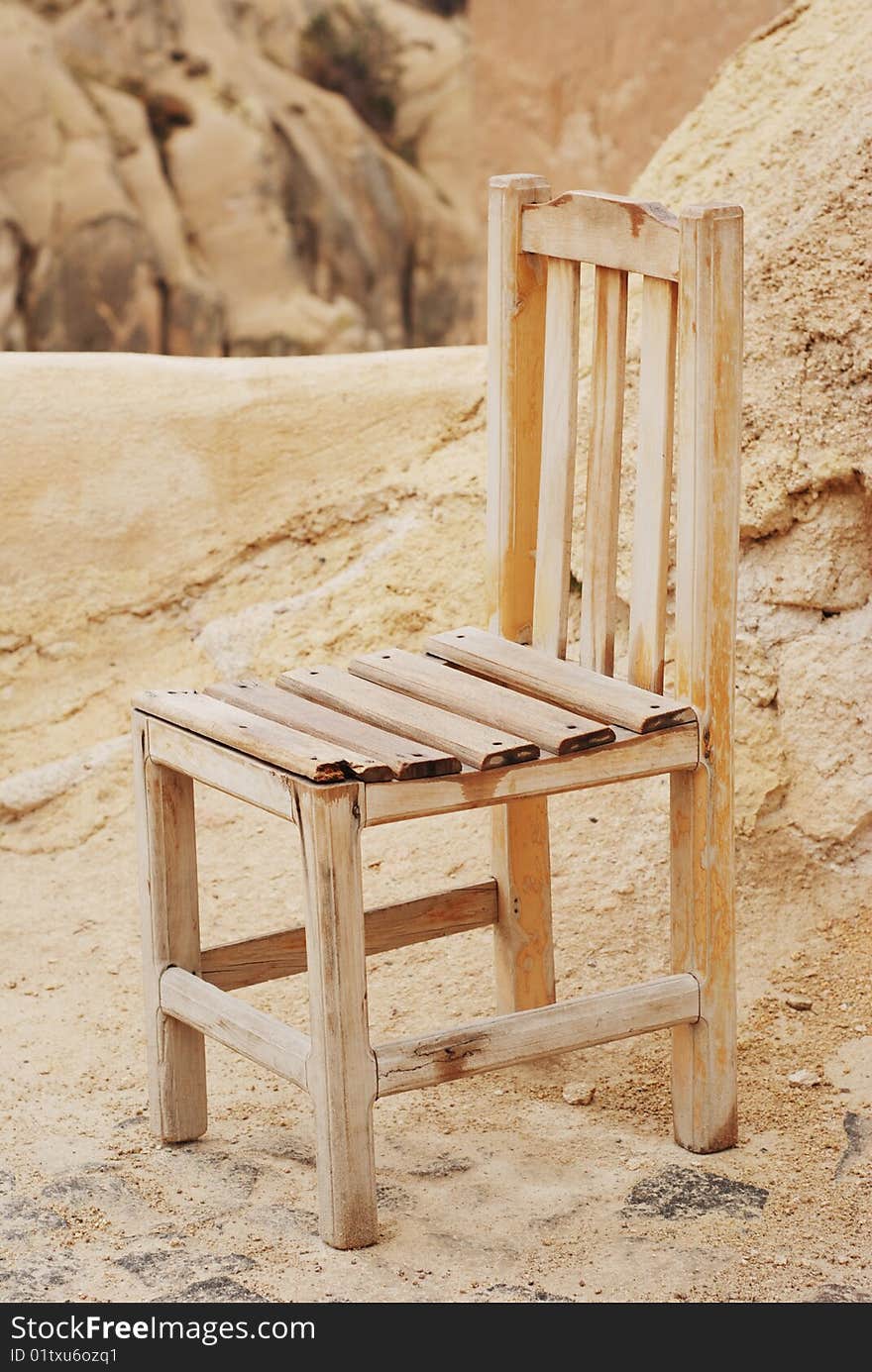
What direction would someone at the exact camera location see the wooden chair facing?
facing the viewer and to the left of the viewer
